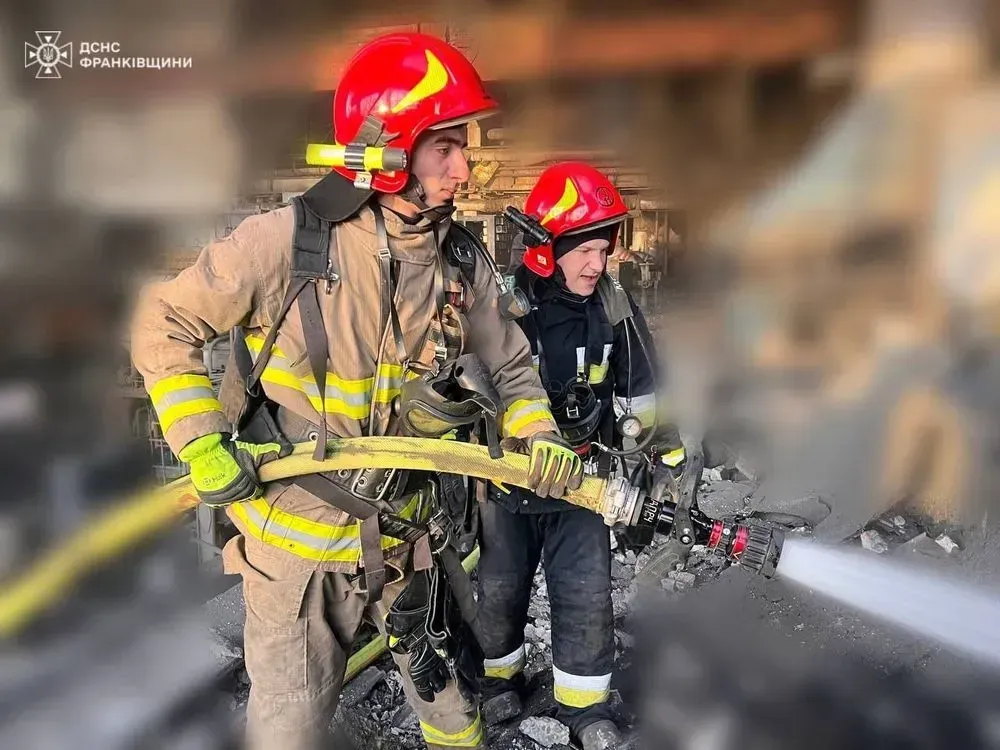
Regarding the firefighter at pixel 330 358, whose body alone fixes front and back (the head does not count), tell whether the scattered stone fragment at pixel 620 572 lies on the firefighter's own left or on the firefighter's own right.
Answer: on the firefighter's own left

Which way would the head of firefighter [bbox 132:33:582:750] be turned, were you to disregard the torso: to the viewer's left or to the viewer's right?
to the viewer's right

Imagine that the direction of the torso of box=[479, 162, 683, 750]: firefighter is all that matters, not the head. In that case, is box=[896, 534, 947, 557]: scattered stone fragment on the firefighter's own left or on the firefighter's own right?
on the firefighter's own left

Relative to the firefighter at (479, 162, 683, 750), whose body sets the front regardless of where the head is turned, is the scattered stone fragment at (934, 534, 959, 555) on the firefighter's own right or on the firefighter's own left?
on the firefighter's own left
